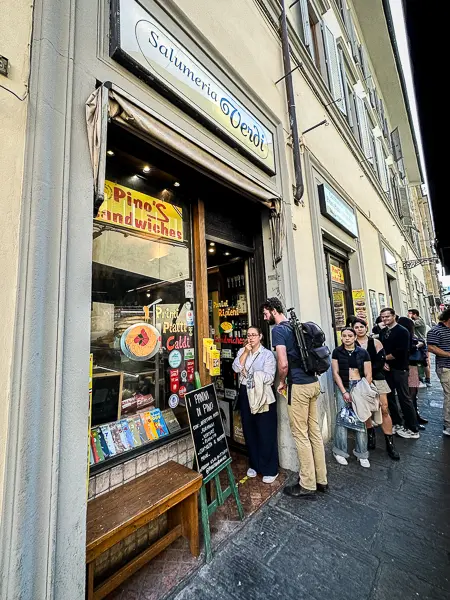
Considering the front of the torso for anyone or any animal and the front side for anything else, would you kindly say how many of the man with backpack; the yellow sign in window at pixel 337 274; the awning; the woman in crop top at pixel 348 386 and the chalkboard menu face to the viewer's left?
1

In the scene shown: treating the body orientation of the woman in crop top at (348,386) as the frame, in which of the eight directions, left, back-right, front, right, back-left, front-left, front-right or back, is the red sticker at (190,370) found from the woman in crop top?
front-right

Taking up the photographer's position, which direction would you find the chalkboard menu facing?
facing the viewer and to the right of the viewer

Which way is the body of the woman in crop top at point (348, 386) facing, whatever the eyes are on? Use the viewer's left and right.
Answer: facing the viewer

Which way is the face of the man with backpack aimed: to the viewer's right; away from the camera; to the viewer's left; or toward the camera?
to the viewer's left

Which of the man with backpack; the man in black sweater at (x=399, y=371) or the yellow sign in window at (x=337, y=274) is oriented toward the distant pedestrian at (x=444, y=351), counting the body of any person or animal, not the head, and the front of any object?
the yellow sign in window

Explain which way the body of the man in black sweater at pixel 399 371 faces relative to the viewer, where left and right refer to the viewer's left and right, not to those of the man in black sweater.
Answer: facing the viewer and to the left of the viewer

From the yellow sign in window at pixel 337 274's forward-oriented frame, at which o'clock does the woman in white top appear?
The woman in white top is roughly at 2 o'clock from the yellow sign in window.

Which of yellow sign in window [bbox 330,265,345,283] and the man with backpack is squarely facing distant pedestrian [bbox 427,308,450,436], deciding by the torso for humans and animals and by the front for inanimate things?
the yellow sign in window

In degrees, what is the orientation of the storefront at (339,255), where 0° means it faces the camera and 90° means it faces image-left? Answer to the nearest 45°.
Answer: approximately 315°

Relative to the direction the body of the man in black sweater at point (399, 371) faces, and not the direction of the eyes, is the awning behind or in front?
in front

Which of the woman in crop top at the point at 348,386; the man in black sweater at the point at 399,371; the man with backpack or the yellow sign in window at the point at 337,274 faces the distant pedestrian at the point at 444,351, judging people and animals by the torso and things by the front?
the yellow sign in window

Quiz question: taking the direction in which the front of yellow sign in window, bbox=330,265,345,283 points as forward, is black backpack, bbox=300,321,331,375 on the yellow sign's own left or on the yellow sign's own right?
on the yellow sign's own right

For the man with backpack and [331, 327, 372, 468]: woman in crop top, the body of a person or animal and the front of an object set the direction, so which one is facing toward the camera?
the woman in crop top

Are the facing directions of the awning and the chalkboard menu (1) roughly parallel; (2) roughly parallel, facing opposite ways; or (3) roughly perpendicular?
roughly parallel

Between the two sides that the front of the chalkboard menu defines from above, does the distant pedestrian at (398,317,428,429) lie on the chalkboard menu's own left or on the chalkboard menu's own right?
on the chalkboard menu's own left

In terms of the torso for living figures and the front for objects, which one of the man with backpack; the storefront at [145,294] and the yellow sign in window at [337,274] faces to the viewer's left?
the man with backpack

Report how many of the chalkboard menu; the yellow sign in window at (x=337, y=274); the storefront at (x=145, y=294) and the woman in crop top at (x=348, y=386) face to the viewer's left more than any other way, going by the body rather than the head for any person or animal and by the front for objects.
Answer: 0
